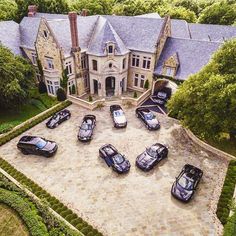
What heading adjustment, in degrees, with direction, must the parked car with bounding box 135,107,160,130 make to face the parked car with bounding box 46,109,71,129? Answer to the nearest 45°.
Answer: approximately 135° to its right

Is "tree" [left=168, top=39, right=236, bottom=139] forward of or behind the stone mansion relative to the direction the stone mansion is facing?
forward

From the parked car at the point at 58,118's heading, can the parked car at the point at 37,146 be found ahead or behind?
ahead

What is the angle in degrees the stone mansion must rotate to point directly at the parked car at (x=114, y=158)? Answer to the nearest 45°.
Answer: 0° — it already faces it

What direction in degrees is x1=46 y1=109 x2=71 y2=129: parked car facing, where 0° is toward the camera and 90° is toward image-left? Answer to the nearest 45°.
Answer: approximately 45°

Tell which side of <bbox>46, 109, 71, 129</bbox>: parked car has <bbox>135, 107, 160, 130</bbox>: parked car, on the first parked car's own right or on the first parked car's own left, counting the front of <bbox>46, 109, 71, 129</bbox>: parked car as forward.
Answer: on the first parked car's own left
